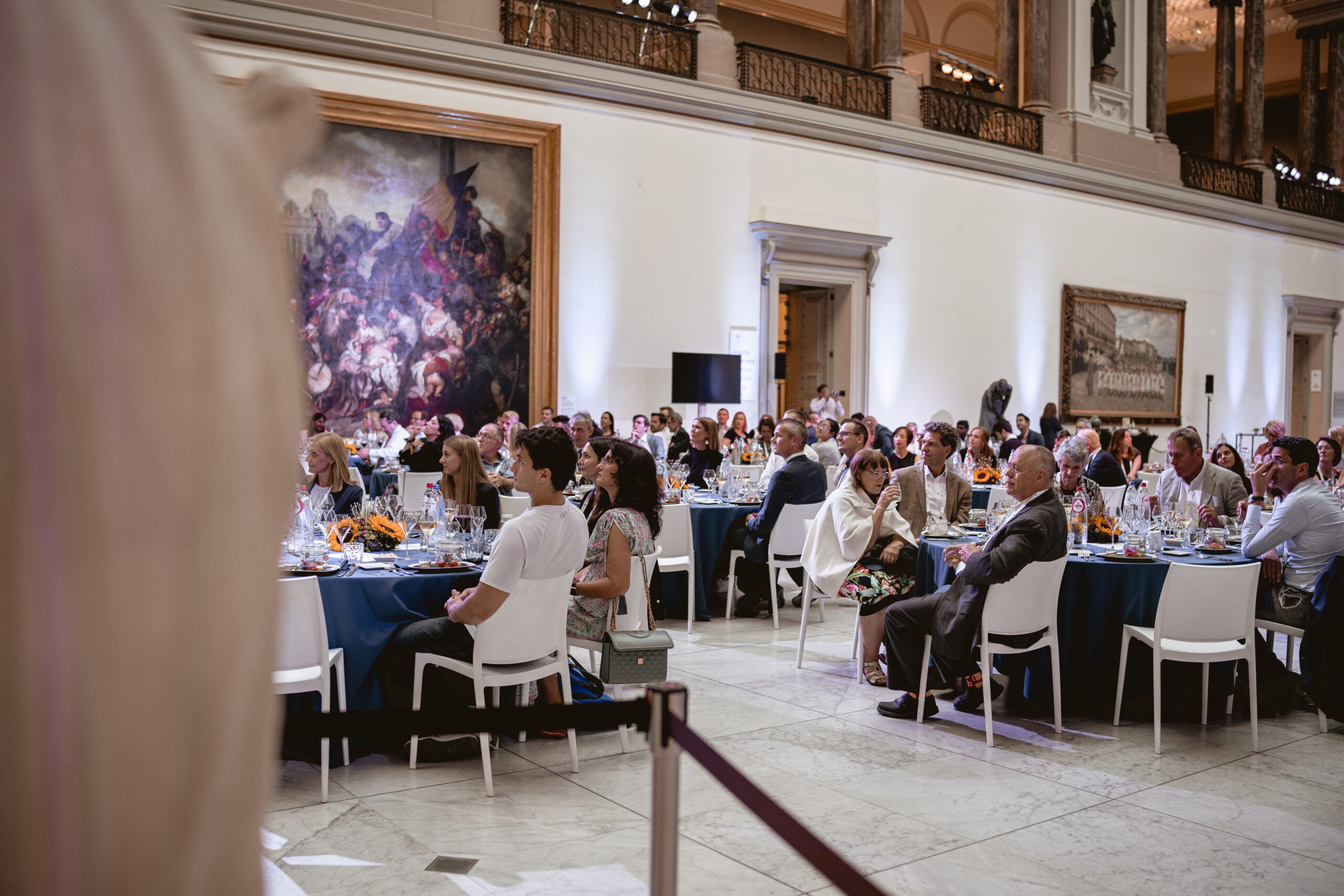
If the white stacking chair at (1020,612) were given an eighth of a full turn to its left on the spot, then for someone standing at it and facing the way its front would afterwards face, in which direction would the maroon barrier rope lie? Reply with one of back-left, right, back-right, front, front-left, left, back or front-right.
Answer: left

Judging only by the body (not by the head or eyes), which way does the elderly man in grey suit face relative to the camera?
to the viewer's left

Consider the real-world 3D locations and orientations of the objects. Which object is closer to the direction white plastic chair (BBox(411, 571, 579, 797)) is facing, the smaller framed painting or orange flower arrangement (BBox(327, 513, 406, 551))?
the orange flower arrangement

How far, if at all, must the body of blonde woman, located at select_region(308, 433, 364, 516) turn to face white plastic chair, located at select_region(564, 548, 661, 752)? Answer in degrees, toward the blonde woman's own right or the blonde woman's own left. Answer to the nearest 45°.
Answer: approximately 90° to the blonde woman's own left

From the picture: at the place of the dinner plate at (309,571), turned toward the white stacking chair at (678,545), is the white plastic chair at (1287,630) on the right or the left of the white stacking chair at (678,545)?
right

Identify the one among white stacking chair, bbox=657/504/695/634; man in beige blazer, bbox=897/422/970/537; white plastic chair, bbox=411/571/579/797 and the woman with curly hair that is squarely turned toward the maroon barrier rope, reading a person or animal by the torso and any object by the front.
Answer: the man in beige blazer
